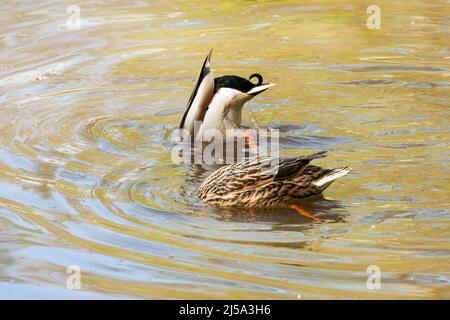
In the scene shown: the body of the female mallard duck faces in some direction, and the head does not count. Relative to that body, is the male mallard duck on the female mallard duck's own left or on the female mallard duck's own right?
on the female mallard duck's own right

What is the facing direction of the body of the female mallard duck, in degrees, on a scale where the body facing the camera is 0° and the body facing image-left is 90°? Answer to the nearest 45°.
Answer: approximately 90°
